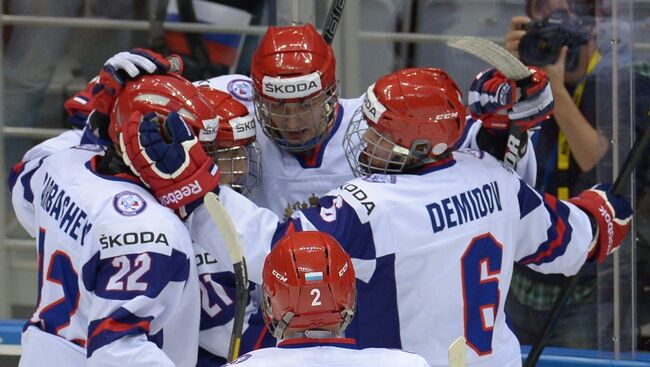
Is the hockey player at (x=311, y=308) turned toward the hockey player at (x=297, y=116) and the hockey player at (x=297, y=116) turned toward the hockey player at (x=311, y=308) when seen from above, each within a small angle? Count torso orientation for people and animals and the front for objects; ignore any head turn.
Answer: yes

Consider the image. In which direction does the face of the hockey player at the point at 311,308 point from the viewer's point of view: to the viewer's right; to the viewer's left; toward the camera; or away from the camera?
away from the camera

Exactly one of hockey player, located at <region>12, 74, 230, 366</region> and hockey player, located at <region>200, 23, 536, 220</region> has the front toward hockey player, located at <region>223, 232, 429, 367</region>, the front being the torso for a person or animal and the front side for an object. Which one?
hockey player, located at <region>200, 23, 536, 220</region>

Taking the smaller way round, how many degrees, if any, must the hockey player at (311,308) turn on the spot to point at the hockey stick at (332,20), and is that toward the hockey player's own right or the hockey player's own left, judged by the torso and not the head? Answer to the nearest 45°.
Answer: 0° — they already face it

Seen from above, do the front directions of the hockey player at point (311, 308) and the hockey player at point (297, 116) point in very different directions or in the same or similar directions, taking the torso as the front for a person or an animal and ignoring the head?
very different directions

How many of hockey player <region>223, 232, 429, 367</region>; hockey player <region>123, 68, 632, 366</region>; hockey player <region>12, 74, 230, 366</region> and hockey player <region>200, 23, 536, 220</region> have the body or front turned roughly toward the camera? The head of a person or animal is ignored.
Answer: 1

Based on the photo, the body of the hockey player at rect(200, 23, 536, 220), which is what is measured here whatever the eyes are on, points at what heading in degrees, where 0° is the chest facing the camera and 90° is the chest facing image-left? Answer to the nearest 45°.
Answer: approximately 0°

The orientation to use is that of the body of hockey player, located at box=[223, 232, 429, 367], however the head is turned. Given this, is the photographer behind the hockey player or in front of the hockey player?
in front

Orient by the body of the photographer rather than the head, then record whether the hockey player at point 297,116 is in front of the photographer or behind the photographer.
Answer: in front

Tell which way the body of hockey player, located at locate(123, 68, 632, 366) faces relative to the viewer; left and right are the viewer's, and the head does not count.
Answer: facing away from the viewer and to the left of the viewer

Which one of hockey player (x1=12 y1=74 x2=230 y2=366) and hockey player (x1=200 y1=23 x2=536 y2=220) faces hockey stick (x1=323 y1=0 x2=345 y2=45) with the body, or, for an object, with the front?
hockey player (x1=12 y1=74 x2=230 y2=366)

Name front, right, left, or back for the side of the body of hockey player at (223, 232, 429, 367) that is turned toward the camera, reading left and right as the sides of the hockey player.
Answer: back

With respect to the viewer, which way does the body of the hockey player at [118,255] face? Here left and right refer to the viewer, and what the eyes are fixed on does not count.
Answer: facing away from the viewer and to the right of the viewer

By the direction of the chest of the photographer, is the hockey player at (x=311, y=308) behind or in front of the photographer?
in front

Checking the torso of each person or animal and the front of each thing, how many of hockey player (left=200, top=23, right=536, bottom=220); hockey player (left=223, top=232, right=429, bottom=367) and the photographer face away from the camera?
1

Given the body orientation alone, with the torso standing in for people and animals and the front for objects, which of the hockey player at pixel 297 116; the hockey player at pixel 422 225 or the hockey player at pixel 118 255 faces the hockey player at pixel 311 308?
the hockey player at pixel 297 116
